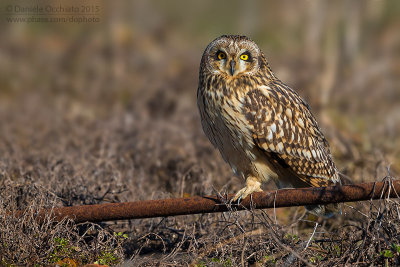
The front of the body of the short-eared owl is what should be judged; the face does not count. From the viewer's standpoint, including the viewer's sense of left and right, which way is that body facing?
facing the viewer and to the left of the viewer
